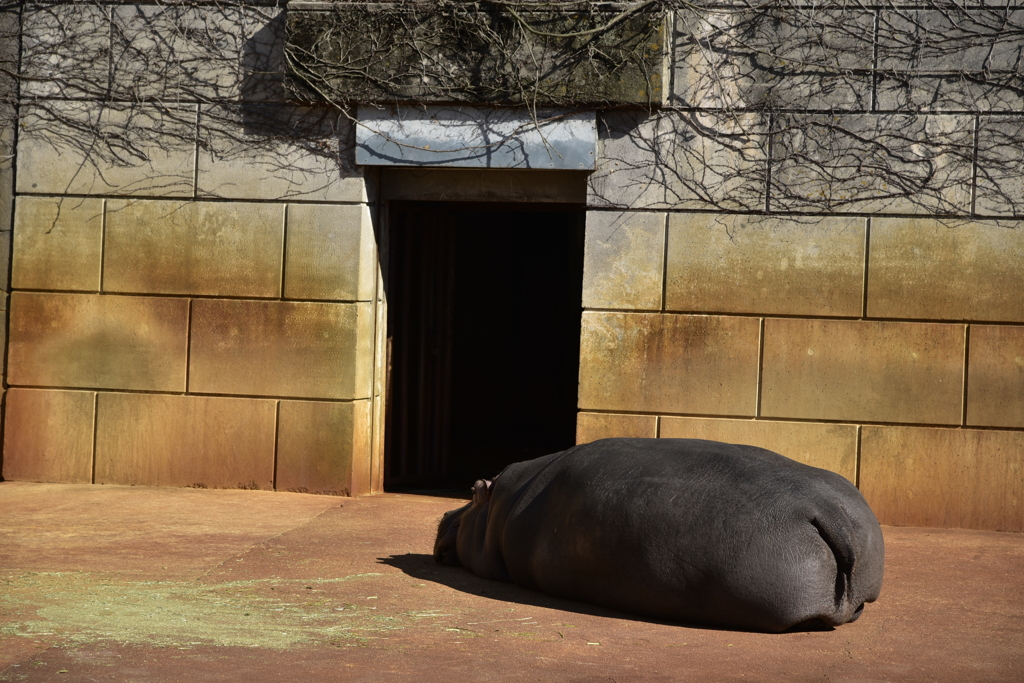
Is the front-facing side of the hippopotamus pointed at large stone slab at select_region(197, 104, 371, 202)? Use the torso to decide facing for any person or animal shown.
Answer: yes

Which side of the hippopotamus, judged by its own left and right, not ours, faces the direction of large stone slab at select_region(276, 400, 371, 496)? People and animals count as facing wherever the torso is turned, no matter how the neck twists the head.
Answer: front

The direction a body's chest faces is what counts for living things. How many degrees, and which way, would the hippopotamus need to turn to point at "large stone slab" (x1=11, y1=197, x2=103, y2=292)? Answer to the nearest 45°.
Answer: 0° — it already faces it

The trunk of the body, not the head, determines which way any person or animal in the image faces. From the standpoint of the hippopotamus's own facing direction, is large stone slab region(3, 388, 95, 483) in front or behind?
in front

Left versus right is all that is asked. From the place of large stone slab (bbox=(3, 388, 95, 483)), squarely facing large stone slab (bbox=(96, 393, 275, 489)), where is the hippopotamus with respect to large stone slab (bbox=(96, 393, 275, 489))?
right

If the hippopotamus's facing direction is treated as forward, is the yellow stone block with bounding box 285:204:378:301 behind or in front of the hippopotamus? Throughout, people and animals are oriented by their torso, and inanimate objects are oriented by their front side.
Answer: in front

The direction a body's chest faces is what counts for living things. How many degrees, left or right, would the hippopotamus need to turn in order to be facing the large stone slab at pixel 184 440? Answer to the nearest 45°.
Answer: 0° — it already faces it

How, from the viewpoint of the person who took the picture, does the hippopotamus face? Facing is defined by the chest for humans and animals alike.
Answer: facing away from the viewer and to the left of the viewer

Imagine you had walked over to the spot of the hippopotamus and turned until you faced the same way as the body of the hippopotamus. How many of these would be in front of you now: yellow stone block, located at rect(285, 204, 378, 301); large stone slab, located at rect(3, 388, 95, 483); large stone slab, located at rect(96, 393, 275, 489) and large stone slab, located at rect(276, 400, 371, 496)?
4
